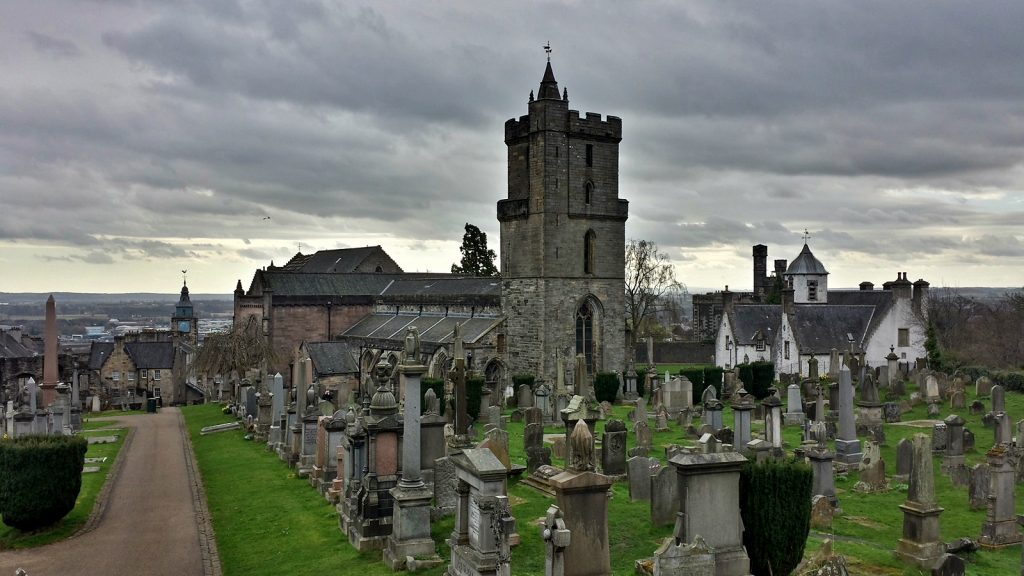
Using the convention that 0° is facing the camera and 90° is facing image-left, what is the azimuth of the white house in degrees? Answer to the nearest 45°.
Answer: approximately 0°

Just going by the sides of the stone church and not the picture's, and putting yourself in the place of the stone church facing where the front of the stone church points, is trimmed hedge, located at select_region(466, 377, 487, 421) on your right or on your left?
on your right

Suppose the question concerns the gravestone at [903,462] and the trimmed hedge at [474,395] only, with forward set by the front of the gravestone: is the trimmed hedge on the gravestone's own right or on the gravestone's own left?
on the gravestone's own right

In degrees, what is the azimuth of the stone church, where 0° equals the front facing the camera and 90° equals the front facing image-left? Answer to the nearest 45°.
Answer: approximately 315°

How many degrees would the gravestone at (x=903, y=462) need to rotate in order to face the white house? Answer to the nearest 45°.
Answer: approximately 135° to its right

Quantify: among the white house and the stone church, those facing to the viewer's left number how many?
0

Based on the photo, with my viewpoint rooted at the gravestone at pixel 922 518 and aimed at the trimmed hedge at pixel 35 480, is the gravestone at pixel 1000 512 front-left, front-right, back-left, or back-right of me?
back-right

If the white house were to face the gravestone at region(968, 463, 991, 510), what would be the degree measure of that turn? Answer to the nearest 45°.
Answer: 0° — it already faces it

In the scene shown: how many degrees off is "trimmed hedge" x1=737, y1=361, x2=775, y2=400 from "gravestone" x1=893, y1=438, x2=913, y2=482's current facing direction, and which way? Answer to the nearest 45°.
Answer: approximately 135° to its right

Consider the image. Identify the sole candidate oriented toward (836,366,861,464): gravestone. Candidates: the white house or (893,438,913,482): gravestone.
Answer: the white house

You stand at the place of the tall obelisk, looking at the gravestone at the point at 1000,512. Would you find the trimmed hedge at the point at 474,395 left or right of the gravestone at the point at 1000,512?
left
